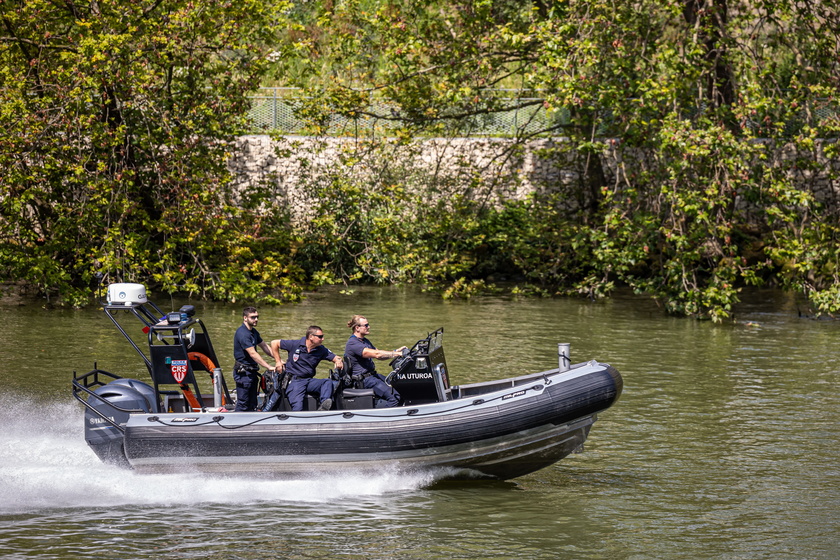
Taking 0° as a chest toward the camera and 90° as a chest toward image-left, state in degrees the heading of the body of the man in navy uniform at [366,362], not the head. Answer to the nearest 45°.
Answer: approximately 270°

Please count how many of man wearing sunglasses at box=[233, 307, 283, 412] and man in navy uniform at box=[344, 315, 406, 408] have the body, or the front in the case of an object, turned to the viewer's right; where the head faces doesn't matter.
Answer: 2

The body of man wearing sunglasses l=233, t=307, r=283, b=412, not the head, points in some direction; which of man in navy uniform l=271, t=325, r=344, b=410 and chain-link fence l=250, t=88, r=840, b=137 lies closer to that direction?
the man in navy uniform

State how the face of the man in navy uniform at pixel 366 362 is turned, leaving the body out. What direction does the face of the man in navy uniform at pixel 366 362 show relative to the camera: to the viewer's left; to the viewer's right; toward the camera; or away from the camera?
to the viewer's right

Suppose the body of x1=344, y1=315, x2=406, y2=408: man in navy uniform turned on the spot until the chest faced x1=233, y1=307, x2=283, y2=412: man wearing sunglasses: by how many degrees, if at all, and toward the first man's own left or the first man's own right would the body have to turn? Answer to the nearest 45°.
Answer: approximately 180°

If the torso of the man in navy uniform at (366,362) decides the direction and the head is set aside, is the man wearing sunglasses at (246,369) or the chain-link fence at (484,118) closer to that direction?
the chain-link fence

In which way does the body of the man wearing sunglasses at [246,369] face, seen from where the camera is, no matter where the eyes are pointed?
to the viewer's right

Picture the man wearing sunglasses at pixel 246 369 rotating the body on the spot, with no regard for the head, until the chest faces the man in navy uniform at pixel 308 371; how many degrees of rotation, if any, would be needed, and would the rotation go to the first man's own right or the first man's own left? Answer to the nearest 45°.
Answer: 0° — they already face them

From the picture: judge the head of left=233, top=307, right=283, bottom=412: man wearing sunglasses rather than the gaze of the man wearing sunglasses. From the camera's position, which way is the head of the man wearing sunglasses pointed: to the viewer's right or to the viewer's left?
to the viewer's right

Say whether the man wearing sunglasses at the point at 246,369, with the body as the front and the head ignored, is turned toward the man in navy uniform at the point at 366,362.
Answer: yes

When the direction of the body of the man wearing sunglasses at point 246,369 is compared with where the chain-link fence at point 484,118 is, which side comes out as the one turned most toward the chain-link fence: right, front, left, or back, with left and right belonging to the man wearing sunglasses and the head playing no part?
left
